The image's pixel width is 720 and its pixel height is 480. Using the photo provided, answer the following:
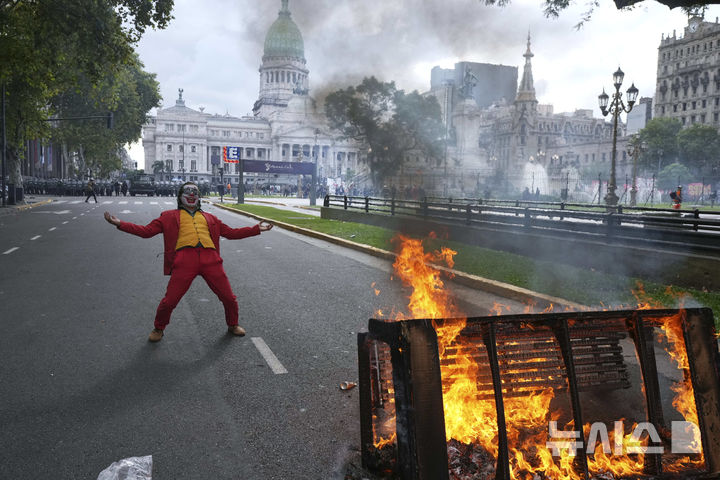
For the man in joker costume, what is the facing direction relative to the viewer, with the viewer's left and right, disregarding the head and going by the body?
facing the viewer

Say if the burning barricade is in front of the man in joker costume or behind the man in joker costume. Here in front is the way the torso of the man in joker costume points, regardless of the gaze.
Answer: in front

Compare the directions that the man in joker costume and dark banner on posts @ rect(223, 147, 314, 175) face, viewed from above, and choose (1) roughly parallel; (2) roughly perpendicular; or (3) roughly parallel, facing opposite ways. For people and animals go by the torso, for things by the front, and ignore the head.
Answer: roughly parallel

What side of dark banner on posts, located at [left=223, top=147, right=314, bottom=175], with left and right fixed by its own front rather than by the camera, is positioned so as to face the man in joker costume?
front

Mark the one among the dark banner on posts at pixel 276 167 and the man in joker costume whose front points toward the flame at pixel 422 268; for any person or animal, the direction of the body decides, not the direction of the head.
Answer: the dark banner on posts

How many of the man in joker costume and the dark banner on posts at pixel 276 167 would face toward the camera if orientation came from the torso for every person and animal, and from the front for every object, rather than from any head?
2

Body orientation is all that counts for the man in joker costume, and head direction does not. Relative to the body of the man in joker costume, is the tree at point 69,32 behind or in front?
behind

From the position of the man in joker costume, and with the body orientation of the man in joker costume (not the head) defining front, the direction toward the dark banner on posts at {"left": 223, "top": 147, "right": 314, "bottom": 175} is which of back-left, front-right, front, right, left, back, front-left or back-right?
back

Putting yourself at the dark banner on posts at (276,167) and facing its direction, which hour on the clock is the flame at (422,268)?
The flame is roughly at 12 o'clock from the dark banner on posts.

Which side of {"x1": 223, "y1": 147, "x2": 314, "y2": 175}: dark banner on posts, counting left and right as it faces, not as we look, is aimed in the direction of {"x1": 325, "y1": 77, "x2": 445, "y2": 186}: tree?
left

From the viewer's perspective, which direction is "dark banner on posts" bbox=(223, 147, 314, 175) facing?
toward the camera

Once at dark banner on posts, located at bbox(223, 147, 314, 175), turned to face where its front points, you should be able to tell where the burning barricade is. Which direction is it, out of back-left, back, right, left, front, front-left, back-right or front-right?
front
